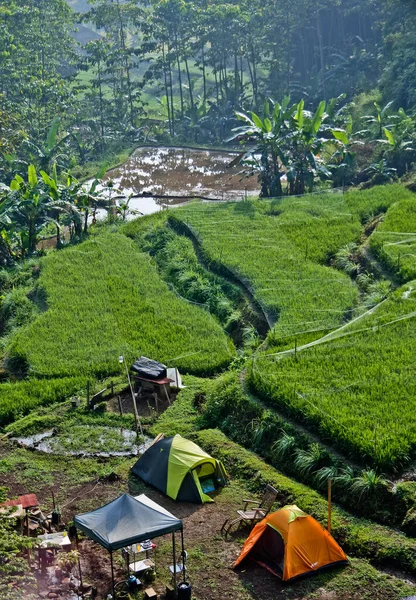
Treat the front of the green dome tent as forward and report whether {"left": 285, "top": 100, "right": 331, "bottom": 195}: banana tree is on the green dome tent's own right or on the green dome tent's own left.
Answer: on the green dome tent's own left

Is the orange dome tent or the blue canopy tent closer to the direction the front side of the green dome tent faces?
the orange dome tent

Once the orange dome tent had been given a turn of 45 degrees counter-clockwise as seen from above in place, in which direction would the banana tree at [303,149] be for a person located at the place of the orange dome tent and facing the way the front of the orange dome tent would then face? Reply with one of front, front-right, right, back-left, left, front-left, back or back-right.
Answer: back

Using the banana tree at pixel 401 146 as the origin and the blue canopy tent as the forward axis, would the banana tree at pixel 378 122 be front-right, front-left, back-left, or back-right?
back-right

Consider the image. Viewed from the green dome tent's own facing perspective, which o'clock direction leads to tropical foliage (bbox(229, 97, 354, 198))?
The tropical foliage is roughly at 8 o'clock from the green dome tent.

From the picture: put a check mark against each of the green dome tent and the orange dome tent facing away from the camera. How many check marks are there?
0

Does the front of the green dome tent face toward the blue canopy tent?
no

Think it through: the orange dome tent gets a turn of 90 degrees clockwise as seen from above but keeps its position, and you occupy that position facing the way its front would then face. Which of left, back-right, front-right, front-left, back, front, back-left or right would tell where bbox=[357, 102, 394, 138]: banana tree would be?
front-right

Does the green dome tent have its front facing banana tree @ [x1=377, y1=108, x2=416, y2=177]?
no

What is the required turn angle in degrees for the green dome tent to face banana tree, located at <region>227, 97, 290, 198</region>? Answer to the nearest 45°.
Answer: approximately 135° to its left

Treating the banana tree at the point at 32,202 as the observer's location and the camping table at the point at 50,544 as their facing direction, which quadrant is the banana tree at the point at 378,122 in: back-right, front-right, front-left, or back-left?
back-left

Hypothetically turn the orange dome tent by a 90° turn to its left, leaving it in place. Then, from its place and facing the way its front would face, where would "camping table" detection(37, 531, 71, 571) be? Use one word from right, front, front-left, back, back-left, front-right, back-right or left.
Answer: back-right

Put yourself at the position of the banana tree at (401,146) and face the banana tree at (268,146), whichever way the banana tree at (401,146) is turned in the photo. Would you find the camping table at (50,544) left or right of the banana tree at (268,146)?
left

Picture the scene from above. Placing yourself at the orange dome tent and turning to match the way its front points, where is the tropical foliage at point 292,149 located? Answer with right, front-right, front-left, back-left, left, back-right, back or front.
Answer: back-right

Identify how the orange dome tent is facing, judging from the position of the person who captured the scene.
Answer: facing the viewer and to the left of the viewer

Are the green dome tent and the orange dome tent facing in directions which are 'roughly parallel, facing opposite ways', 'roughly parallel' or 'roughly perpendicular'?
roughly perpendicular

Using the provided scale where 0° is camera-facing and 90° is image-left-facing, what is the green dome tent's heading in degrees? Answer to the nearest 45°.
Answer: approximately 315°

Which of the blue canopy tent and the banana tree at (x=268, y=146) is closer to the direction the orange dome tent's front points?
the blue canopy tent

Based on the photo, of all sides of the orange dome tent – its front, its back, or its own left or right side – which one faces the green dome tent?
right
